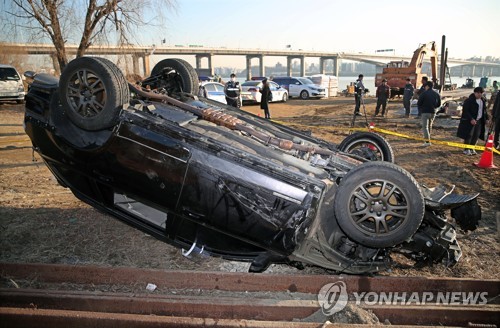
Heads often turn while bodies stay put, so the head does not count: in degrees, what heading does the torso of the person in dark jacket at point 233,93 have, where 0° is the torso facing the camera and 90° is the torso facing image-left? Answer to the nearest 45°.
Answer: approximately 0°

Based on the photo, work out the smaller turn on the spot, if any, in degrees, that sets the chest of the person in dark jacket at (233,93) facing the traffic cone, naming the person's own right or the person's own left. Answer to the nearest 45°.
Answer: approximately 45° to the person's own left

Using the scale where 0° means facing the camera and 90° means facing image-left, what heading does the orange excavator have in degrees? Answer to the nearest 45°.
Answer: approximately 270°

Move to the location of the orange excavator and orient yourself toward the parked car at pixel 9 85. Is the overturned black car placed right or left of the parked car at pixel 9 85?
left

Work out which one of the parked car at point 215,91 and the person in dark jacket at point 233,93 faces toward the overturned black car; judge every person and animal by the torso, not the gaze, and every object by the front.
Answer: the person in dark jacket

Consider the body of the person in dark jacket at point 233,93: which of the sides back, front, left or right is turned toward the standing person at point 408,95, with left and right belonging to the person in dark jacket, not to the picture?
left

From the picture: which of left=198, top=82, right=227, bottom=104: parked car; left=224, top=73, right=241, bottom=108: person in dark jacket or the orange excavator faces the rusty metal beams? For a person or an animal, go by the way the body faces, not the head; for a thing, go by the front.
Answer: the person in dark jacket

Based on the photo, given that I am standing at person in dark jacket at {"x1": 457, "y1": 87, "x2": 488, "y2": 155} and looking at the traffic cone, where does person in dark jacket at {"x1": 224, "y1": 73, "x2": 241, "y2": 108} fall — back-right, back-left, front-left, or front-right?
back-right
